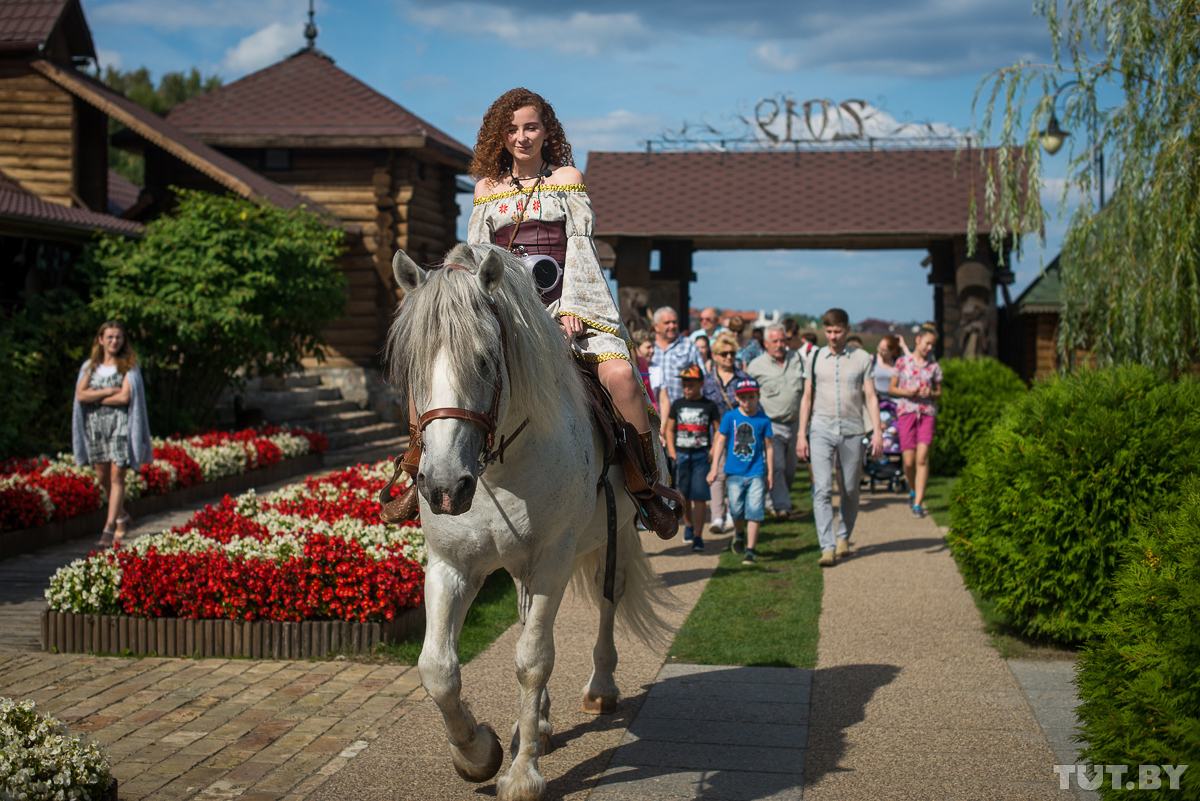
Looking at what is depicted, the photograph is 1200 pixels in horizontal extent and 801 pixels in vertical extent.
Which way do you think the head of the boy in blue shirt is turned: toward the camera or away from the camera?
toward the camera

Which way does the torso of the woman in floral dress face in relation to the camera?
toward the camera

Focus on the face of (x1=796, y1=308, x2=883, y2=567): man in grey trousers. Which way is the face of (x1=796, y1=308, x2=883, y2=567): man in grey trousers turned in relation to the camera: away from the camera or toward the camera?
toward the camera

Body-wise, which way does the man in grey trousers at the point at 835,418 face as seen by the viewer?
toward the camera

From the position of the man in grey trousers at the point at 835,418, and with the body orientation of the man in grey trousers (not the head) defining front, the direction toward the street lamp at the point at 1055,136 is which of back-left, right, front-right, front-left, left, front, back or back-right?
back-left

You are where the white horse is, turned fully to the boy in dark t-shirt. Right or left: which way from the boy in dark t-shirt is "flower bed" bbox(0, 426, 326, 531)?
left

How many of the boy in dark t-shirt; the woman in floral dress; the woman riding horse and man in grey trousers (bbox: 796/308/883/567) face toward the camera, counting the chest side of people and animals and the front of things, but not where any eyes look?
4

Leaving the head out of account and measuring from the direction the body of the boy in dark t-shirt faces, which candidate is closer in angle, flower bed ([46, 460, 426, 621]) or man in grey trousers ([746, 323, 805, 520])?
the flower bed

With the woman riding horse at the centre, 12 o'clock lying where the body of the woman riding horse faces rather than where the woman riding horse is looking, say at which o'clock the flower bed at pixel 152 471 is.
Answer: The flower bed is roughly at 5 o'clock from the woman riding horse.

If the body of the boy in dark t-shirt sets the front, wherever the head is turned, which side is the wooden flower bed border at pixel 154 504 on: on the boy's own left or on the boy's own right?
on the boy's own right

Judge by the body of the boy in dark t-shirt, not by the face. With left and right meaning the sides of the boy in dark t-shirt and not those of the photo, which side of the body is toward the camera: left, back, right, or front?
front

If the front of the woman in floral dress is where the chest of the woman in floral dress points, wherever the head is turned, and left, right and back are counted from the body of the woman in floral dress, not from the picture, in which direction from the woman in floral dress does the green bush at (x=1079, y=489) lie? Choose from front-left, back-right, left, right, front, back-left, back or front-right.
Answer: front-left
